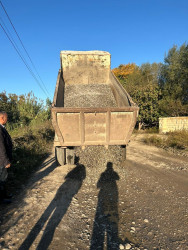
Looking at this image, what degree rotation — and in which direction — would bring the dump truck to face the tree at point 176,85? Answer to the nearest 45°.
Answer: approximately 45° to its right

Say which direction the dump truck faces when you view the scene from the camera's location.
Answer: facing away from the viewer

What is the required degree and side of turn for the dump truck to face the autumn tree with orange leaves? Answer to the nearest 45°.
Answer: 0° — it already faces it
